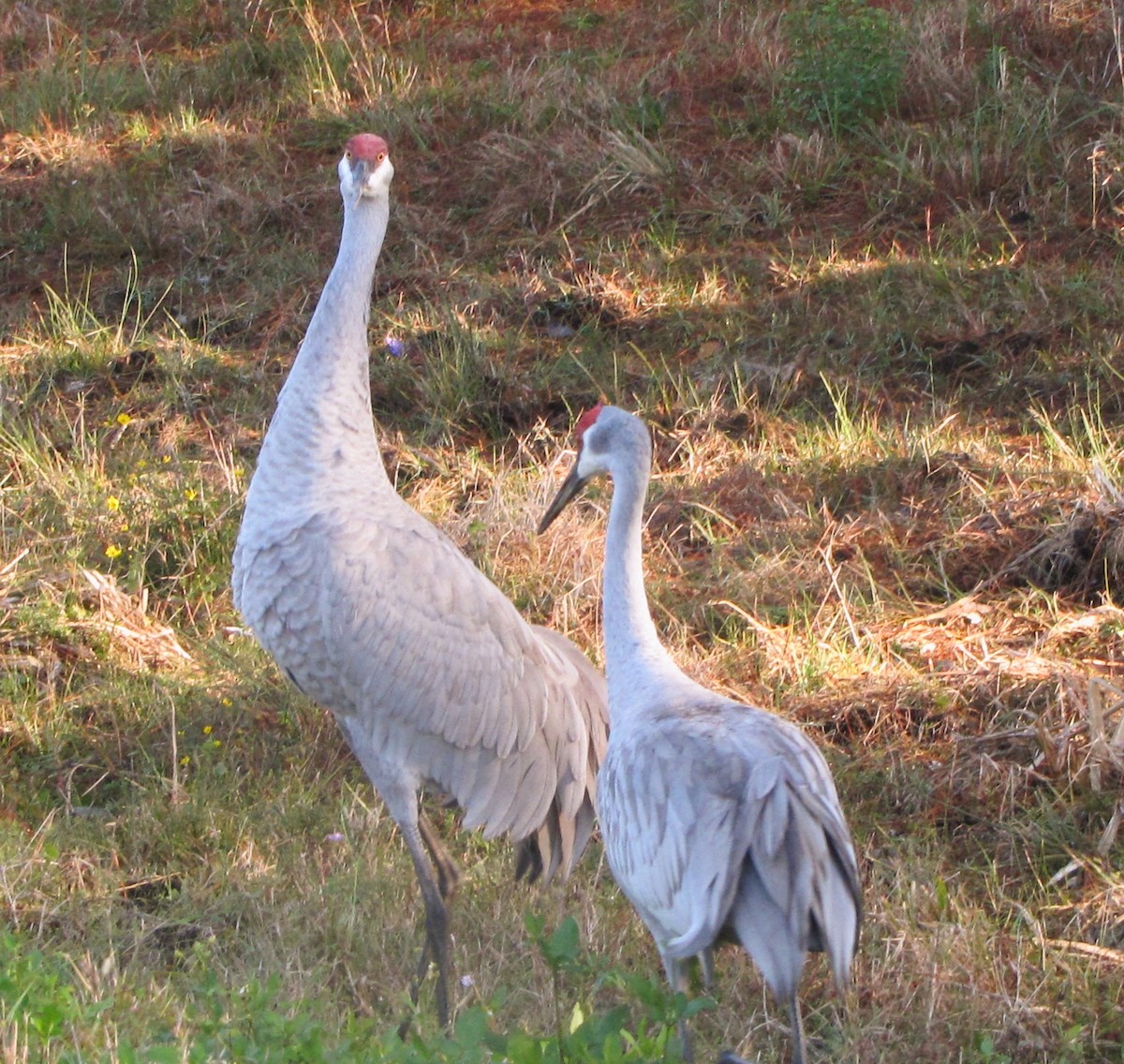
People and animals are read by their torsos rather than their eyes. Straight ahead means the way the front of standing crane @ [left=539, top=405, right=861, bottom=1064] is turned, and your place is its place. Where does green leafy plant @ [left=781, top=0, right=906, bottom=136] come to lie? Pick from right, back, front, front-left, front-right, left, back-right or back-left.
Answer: front-right

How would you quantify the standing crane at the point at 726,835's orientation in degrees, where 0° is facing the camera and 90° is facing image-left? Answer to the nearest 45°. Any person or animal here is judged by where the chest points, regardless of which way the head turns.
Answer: approximately 135°

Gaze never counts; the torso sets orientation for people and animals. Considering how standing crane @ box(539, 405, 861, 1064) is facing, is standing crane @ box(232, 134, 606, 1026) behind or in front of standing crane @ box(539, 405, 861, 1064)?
in front
